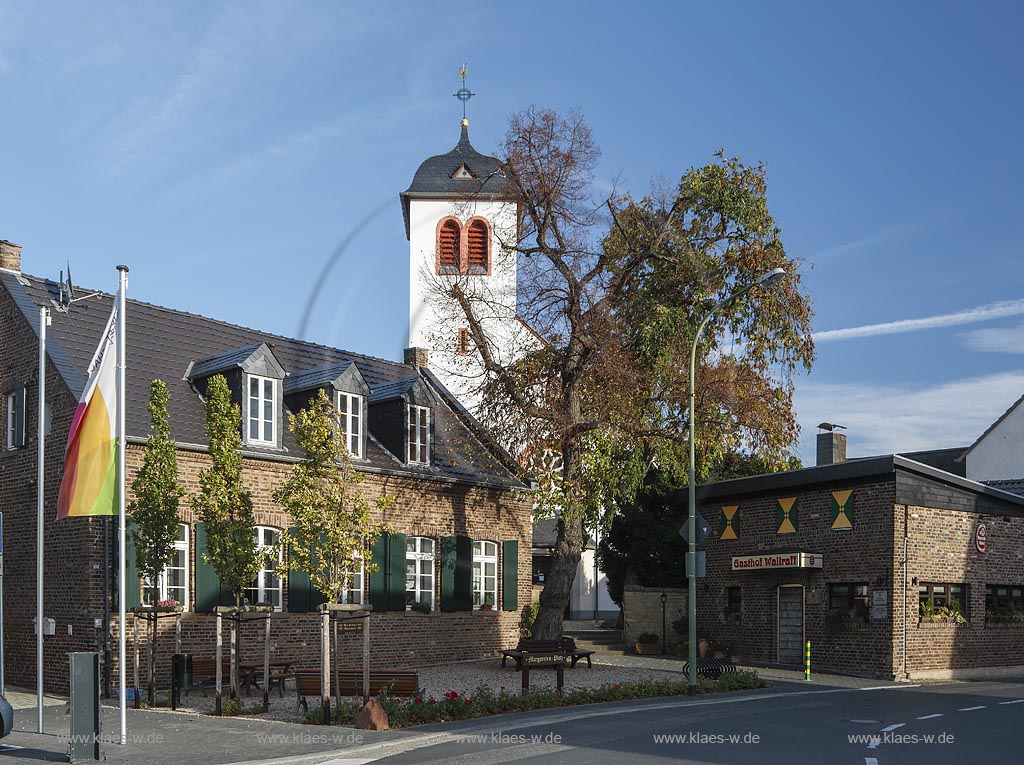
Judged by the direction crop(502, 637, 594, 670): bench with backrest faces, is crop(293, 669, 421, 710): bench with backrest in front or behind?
in front

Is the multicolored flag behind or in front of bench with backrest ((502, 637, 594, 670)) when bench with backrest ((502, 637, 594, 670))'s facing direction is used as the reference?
in front

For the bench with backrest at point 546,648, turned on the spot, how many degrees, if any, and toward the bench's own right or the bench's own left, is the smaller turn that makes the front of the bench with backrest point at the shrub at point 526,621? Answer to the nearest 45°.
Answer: approximately 180°

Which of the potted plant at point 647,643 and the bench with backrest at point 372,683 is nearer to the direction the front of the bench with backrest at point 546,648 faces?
the bench with backrest
